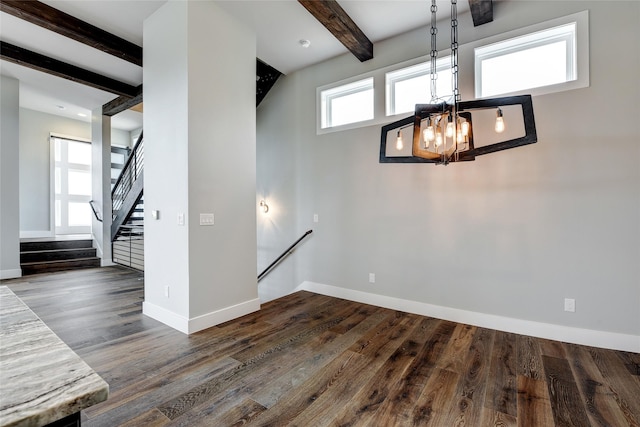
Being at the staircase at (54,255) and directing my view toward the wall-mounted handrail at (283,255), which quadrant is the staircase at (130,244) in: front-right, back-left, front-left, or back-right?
front-left

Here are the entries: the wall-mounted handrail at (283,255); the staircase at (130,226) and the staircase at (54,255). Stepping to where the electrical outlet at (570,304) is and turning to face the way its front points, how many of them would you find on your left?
0

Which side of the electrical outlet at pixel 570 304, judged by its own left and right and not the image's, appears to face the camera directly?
front

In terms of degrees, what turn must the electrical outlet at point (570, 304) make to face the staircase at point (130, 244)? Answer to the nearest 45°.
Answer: approximately 90° to its right

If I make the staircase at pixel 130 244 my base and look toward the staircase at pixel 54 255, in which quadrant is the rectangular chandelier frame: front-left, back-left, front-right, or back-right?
back-left

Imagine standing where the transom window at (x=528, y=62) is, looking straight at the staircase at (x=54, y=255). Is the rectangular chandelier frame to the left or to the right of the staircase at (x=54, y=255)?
left

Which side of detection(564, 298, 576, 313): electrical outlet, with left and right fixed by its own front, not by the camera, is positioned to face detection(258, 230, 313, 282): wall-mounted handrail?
right

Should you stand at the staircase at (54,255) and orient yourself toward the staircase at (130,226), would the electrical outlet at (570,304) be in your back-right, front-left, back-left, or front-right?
front-right

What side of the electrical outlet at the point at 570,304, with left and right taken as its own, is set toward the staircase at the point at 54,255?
right

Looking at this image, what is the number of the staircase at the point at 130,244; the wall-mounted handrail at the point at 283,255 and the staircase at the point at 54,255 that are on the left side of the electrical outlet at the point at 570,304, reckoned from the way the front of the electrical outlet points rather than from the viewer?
0

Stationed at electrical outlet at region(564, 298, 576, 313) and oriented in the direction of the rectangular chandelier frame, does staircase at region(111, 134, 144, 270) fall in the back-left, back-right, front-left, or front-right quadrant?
front-right
